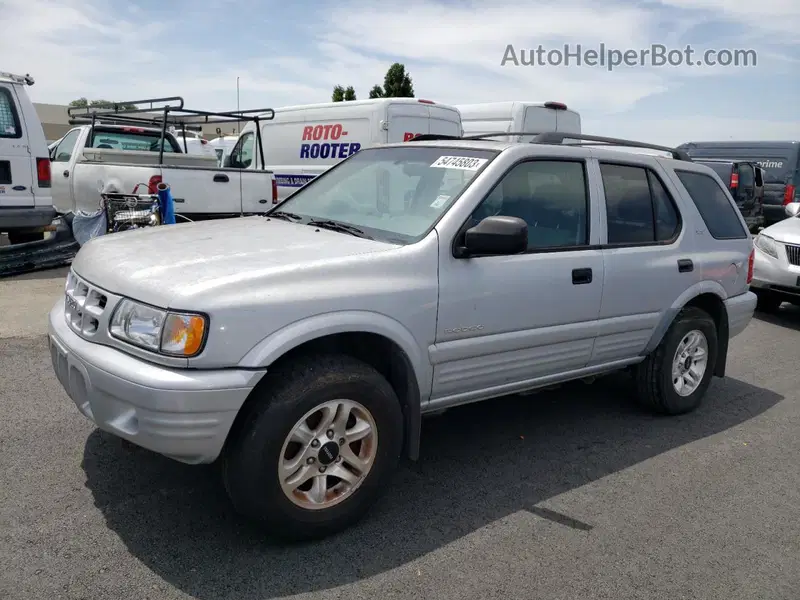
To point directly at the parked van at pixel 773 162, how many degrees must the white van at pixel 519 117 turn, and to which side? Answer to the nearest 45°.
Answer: approximately 90° to its right

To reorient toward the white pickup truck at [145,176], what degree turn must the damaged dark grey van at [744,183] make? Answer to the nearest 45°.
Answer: approximately 90° to its left

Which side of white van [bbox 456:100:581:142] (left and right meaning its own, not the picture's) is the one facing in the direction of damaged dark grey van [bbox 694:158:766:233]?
right

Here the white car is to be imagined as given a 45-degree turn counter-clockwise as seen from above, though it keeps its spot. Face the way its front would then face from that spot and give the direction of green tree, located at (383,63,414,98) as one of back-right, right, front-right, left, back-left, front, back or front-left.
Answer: back-right

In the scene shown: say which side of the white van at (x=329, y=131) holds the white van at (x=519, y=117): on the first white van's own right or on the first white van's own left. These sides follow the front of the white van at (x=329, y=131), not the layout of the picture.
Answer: on the first white van's own right

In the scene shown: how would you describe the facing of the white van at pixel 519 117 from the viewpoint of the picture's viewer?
facing away from the viewer and to the left of the viewer

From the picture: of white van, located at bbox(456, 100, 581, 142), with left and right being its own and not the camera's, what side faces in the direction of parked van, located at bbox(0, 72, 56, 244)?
left

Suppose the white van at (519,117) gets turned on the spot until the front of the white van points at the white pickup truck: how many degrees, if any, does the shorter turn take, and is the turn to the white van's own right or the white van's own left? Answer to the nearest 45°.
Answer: approximately 90° to the white van's own left

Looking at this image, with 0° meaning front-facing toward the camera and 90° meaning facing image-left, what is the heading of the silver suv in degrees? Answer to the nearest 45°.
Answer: approximately 45°

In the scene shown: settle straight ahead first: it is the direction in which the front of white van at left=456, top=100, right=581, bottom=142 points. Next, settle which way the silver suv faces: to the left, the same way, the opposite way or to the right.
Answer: to the left

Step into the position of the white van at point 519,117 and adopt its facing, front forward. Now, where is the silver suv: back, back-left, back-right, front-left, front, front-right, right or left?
back-left

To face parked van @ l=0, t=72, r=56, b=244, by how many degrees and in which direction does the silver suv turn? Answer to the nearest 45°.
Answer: approximately 90° to its right

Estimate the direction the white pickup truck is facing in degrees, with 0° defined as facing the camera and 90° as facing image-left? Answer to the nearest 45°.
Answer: approximately 135°

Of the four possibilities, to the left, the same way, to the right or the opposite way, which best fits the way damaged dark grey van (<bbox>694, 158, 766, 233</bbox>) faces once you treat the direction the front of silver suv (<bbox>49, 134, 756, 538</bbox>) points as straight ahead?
to the right

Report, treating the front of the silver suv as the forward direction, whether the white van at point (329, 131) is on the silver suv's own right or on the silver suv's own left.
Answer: on the silver suv's own right

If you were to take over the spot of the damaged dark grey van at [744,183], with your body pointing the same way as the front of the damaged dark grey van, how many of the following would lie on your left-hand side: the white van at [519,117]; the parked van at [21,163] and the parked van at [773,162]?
2

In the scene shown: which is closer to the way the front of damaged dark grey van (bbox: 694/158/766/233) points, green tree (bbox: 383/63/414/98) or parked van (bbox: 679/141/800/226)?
the green tree
